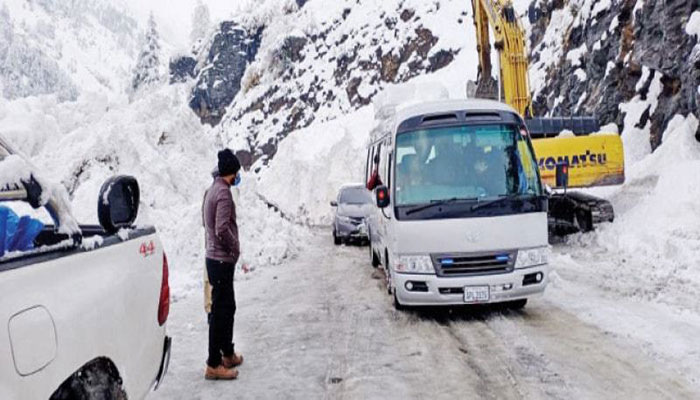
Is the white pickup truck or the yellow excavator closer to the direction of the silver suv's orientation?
the white pickup truck

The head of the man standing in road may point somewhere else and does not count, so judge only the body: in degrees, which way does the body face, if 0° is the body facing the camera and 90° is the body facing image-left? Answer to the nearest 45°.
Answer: approximately 270°

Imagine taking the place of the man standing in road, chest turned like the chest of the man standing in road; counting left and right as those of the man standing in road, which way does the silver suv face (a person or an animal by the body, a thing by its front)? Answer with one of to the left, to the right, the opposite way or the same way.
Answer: to the right

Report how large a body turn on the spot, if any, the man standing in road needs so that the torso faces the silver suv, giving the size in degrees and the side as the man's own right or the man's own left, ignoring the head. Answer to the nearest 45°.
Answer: approximately 90° to the man's own left

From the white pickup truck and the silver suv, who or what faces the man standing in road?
the silver suv

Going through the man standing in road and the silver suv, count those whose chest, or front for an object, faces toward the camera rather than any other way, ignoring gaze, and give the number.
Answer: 1

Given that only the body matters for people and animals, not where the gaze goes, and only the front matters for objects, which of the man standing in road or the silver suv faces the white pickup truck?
the silver suv
